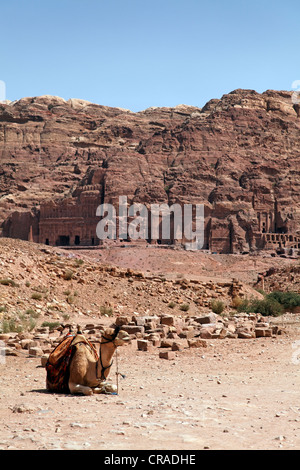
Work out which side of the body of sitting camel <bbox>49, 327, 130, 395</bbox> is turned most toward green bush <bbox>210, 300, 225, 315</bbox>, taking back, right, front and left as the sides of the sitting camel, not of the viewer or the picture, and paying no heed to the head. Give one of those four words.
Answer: left

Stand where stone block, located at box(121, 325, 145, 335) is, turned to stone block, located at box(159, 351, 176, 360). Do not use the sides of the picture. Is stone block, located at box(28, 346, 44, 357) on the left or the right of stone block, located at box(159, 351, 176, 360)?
right

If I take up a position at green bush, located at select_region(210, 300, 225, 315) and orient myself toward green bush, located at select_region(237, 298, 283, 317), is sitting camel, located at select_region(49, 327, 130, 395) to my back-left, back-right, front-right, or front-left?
back-right

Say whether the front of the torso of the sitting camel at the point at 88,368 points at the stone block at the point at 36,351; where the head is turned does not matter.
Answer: no

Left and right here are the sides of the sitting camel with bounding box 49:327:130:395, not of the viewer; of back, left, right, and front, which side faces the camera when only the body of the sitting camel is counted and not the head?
right

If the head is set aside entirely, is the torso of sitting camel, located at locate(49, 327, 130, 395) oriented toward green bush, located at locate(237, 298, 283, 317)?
no

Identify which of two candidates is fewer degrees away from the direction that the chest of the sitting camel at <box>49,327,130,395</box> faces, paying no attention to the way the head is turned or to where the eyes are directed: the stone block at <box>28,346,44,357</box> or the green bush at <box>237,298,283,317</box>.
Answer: the green bush

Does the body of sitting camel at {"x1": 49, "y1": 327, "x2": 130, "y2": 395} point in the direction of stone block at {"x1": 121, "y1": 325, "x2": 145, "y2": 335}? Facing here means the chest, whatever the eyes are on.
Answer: no

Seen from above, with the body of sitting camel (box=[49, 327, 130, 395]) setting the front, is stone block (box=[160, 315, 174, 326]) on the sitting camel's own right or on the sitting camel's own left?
on the sitting camel's own left

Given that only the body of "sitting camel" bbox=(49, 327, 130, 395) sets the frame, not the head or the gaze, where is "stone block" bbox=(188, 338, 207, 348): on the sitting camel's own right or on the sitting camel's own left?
on the sitting camel's own left

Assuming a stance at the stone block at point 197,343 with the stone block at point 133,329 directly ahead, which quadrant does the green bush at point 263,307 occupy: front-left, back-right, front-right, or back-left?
front-right

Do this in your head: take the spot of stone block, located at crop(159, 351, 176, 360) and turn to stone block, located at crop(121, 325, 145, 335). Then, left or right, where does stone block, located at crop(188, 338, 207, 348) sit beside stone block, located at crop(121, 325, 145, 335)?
right
